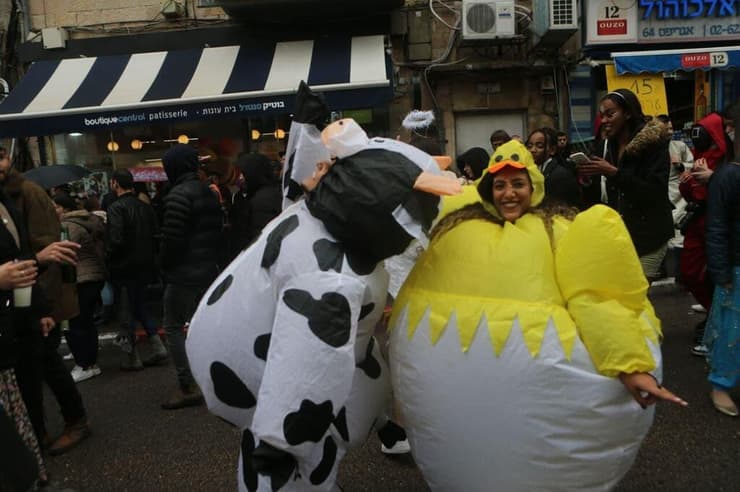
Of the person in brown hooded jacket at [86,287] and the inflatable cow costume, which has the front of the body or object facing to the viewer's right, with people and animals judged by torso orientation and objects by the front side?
the inflatable cow costume

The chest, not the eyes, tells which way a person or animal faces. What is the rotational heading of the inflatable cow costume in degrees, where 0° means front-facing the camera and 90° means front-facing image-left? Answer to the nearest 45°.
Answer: approximately 270°

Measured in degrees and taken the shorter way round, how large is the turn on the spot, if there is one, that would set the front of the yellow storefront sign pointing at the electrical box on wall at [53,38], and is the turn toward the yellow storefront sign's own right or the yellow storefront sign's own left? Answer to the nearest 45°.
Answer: approximately 90° to the yellow storefront sign's own right

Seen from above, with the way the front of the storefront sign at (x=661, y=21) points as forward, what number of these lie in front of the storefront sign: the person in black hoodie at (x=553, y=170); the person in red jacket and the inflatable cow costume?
3

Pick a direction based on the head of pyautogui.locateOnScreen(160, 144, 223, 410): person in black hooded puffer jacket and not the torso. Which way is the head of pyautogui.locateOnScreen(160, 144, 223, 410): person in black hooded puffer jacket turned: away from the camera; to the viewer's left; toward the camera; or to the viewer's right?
away from the camera

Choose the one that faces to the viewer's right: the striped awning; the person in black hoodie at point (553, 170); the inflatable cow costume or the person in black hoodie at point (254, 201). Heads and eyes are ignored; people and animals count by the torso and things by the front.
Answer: the inflatable cow costume
